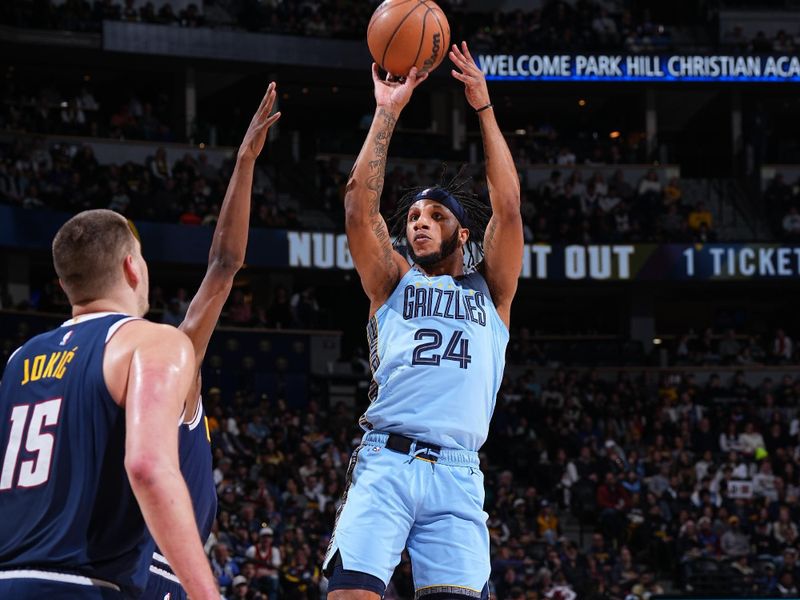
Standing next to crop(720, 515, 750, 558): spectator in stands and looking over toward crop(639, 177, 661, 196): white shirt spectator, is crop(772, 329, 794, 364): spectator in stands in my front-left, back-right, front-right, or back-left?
front-right

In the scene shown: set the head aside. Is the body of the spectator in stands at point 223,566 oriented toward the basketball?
yes

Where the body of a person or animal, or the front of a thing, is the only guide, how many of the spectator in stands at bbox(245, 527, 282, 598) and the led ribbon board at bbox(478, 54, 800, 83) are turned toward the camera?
2

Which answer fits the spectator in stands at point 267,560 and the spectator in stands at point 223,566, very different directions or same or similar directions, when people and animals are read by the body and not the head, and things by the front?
same or similar directions

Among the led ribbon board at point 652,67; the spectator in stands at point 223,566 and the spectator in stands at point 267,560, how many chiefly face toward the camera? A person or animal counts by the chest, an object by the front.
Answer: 3

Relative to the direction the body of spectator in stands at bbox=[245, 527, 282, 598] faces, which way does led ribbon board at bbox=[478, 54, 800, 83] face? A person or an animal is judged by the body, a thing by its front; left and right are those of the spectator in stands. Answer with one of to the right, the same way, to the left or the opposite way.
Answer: the same way

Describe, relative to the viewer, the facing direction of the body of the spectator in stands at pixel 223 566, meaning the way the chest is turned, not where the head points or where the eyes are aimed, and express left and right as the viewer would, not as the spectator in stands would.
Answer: facing the viewer

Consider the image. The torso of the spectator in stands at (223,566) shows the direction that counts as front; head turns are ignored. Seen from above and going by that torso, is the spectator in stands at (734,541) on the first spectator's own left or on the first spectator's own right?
on the first spectator's own left

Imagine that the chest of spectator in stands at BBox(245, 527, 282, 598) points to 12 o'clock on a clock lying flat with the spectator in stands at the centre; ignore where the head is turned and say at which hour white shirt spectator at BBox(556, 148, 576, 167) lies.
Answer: The white shirt spectator is roughly at 7 o'clock from the spectator in stands.

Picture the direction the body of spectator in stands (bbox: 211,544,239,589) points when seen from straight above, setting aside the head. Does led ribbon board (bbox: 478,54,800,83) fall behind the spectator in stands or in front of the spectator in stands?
behind

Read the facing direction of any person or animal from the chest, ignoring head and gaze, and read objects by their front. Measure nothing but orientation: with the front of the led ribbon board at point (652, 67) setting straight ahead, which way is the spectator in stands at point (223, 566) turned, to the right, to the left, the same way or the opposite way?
the same way
